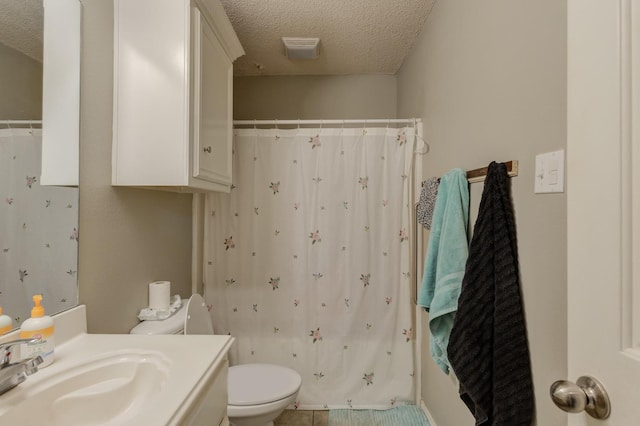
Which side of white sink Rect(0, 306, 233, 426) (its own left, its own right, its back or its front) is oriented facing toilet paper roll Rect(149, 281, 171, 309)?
left

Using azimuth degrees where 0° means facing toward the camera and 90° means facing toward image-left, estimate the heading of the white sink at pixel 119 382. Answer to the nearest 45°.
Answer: approximately 270°

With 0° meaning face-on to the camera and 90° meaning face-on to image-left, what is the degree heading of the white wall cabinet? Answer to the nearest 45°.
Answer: approximately 270°

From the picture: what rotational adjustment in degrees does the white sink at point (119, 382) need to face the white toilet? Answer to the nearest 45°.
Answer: approximately 45° to its left

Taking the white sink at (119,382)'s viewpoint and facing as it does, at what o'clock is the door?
The door is roughly at 2 o'clock from the white sink.

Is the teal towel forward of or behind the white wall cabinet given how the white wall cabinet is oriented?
forward
